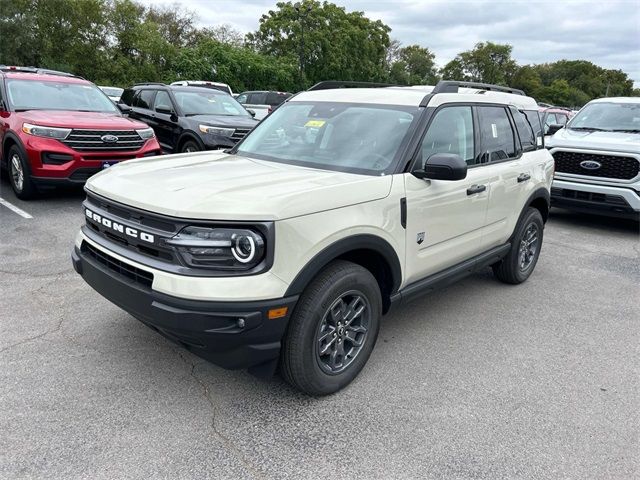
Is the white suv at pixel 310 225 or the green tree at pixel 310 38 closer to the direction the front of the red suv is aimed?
the white suv

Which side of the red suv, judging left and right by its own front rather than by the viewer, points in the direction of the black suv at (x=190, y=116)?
left

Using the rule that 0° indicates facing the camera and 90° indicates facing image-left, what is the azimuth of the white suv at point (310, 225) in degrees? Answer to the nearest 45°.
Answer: approximately 45°

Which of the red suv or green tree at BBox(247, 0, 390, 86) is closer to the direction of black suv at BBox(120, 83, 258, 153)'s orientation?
the red suv

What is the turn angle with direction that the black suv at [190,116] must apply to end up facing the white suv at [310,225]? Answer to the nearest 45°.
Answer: approximately 45° to its right

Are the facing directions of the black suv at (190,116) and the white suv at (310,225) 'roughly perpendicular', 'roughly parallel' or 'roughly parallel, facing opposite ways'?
roughly perpendicular

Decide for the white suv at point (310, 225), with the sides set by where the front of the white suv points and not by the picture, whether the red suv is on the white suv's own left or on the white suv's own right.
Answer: on the white suv's own right

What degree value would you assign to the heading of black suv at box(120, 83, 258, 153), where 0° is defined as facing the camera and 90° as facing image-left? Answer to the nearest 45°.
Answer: approximately 315°

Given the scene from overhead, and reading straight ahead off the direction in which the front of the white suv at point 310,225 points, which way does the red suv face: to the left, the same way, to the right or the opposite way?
to the left

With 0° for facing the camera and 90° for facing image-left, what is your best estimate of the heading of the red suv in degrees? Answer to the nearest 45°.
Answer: approximately 315°
